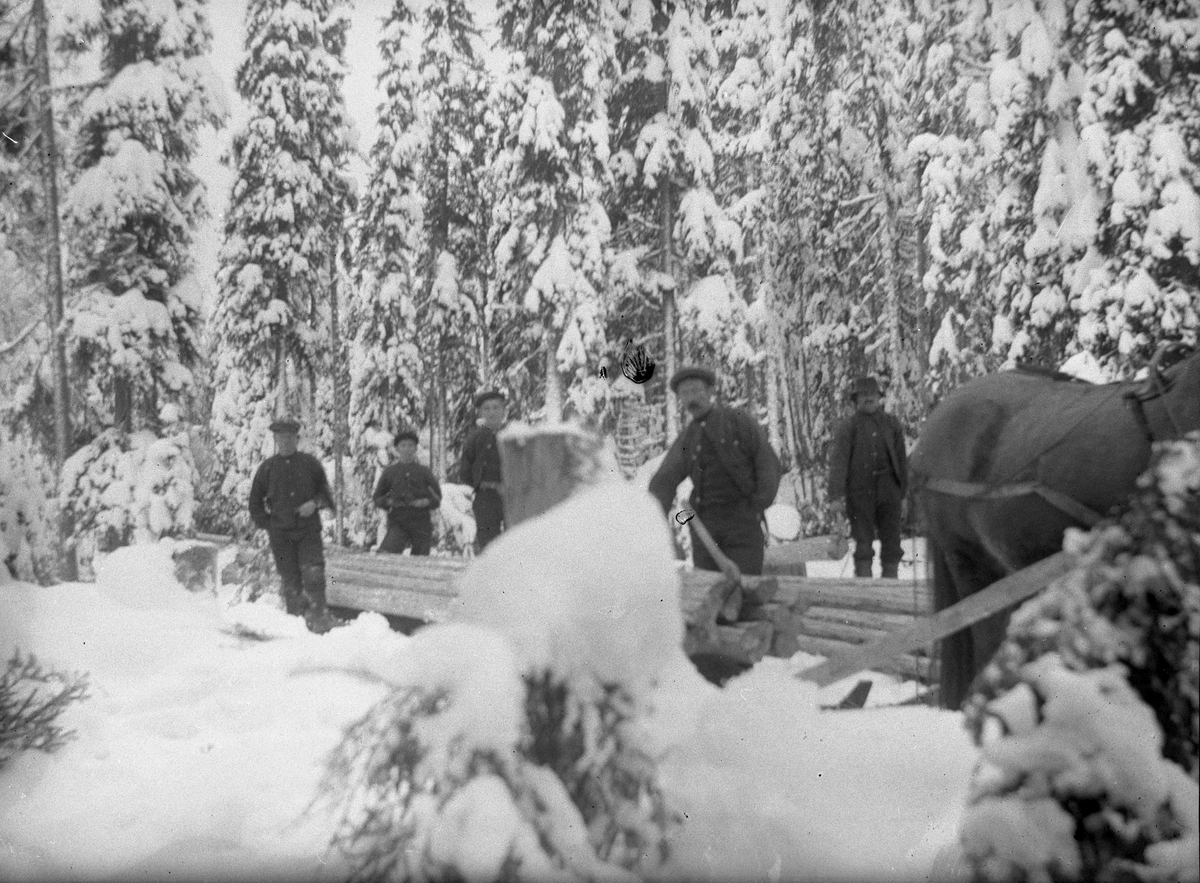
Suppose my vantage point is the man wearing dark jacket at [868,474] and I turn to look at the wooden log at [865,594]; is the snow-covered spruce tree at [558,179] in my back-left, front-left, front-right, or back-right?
back-right

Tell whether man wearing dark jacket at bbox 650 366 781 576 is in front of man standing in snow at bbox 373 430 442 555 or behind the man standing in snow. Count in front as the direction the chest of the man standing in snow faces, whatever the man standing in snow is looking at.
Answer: in front

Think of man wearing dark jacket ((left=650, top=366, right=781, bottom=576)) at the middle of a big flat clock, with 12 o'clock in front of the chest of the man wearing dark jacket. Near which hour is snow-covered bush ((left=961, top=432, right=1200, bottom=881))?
The snow-covered bush is roughly at 10 o'clock from the man wearing dark jacket.

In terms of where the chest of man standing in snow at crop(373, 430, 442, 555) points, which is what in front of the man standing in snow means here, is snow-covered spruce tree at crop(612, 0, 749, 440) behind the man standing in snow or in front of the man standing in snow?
behind

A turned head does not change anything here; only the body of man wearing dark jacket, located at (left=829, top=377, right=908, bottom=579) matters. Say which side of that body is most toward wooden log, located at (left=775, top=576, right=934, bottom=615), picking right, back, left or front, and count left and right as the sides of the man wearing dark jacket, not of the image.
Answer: front

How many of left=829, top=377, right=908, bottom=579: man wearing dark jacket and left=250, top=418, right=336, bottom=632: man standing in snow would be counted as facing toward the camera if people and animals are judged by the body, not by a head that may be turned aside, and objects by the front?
2

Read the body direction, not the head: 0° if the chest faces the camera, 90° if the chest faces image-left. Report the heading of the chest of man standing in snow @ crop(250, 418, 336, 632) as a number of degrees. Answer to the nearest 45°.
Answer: approximately 0°

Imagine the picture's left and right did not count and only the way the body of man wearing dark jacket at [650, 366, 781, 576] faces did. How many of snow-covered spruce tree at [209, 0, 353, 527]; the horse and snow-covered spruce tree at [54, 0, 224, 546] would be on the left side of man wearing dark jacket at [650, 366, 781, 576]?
1

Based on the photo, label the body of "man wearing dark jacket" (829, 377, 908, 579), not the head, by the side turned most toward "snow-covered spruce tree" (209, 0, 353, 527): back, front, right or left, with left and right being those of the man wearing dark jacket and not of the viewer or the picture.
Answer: right

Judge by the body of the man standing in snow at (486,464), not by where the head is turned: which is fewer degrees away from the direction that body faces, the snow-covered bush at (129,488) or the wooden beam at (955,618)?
the wooden beam

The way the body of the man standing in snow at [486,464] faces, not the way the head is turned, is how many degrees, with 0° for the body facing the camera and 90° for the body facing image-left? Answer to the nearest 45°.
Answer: approximately 315°

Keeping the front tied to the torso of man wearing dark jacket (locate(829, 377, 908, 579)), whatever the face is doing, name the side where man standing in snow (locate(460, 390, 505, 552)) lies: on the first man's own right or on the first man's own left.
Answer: on the first man's own right
